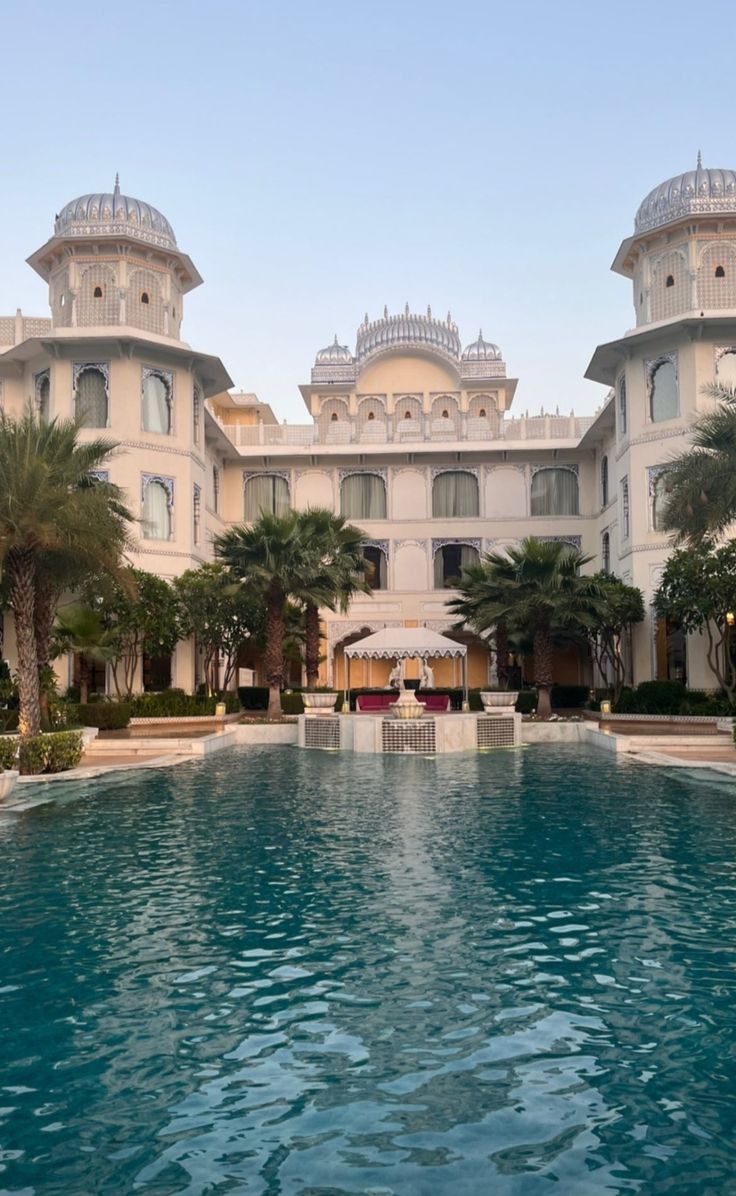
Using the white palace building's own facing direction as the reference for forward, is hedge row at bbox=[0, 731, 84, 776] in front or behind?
in front

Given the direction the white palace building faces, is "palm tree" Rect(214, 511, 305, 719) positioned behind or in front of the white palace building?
in front

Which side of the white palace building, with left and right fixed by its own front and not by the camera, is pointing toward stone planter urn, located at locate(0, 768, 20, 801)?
front

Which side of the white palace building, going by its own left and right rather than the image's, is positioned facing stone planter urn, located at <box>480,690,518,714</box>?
front

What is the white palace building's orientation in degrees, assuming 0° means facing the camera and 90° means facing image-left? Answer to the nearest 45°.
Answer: approximately 0°

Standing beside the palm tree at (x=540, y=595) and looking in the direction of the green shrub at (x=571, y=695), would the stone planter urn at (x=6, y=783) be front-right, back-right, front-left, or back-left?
back-left

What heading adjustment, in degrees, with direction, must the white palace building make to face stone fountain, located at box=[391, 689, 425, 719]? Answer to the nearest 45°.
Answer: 0° — it already faces it

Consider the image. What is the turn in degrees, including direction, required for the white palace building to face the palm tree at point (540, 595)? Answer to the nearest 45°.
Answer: approximately 45° to its left
